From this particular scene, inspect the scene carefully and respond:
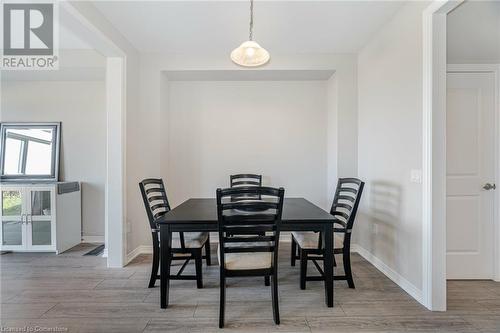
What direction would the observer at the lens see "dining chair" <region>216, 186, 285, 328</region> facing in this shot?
facing away from the viewer

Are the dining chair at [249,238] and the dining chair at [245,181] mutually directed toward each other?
yes

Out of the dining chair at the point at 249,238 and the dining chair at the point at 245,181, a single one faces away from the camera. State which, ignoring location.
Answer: the dining chair at the point at 249,238

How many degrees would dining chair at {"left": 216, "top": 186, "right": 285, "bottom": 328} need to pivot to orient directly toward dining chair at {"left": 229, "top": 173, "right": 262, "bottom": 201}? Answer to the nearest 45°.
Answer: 0° — it already faces it

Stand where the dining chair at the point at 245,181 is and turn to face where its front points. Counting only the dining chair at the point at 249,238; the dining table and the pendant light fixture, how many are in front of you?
3

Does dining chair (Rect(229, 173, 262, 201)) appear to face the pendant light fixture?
yes

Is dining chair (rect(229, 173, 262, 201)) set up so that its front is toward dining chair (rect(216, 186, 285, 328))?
yes

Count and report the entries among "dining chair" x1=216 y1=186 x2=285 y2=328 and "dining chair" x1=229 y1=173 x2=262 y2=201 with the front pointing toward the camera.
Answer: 1

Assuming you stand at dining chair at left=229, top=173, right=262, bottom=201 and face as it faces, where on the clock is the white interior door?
The white interior door is roughly at 10 o'clock from the dining chair.

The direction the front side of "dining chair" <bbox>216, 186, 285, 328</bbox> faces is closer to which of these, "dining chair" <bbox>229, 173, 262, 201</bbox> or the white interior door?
the dining chair

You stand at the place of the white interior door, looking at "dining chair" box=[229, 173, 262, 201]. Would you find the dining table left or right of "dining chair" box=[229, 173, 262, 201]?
left

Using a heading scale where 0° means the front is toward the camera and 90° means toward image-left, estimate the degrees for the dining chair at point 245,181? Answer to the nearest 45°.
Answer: approximately 0°

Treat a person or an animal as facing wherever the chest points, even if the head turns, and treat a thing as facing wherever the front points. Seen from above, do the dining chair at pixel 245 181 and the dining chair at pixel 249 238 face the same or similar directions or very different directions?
very different directions
